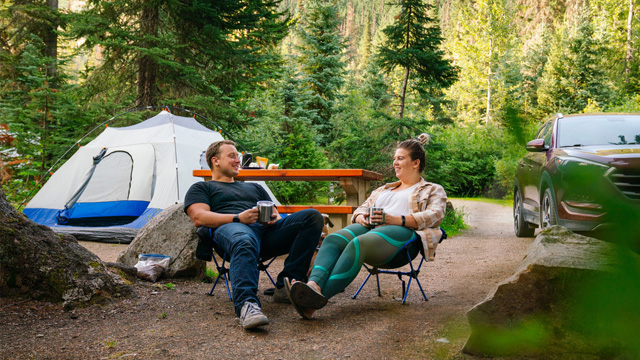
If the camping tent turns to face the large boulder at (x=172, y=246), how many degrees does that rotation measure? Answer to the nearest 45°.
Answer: approximately 45° to its left

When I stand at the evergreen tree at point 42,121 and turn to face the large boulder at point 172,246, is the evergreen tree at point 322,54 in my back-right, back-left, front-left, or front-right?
back-left

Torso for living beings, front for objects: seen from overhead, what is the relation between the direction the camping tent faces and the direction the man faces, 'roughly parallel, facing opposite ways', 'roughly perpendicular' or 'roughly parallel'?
roughly perpendicular

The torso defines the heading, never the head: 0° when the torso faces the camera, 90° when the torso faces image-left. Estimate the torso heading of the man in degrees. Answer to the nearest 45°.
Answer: approximately 315°

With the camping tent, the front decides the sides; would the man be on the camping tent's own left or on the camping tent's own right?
on the camping tent's own left

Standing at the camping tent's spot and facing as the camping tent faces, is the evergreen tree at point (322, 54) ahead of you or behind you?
behind

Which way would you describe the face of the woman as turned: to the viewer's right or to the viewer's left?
to the viewer's left

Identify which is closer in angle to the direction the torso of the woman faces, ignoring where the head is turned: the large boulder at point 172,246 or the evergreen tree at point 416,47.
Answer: the large boulder

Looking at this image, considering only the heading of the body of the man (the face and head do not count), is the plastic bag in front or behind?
behind

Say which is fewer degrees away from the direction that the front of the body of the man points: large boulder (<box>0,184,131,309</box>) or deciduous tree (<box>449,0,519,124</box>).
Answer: the deciduous tree

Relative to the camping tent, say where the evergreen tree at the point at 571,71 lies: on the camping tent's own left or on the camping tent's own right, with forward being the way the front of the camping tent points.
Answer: on the camping tent's own left
